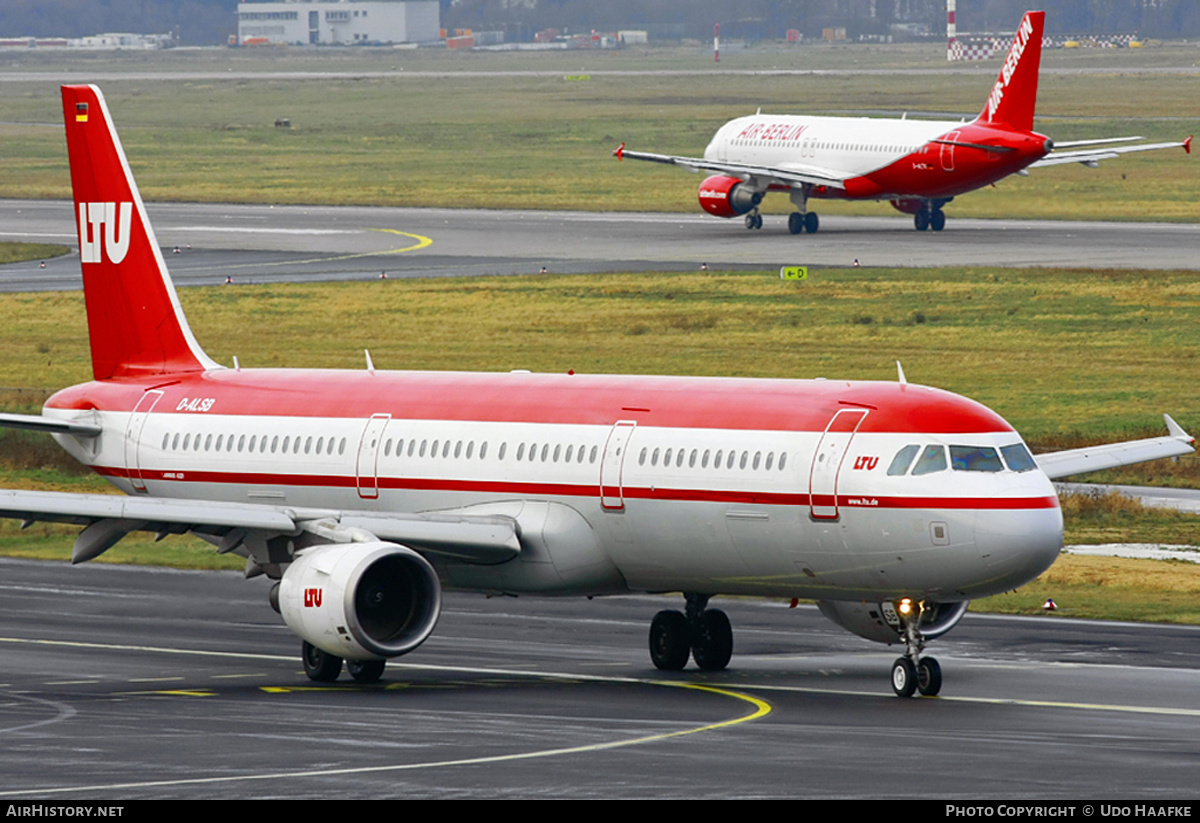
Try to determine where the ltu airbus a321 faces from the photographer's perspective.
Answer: facing the viewer and to the right of the viewer
